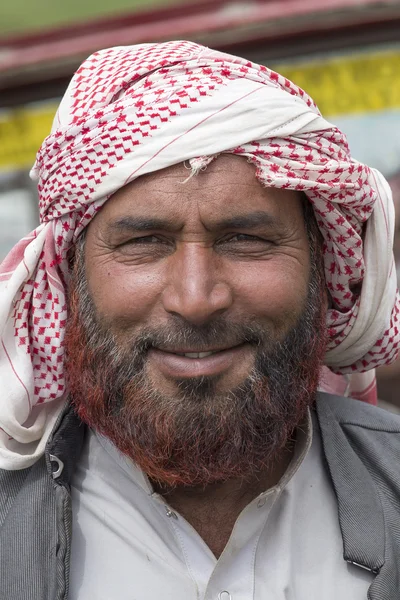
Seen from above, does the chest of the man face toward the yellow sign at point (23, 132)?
no

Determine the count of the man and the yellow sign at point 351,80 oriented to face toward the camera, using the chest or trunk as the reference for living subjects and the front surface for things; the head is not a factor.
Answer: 2

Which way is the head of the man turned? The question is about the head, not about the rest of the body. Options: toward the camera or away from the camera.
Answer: toward the camera

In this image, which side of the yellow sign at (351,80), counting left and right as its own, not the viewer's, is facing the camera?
front

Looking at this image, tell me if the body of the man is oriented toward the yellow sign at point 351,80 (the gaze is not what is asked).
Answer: no

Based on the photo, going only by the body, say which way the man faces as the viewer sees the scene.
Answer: toward the camera

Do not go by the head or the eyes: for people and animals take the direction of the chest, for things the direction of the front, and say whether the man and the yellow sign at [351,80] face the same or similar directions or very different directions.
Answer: same or similar directions
